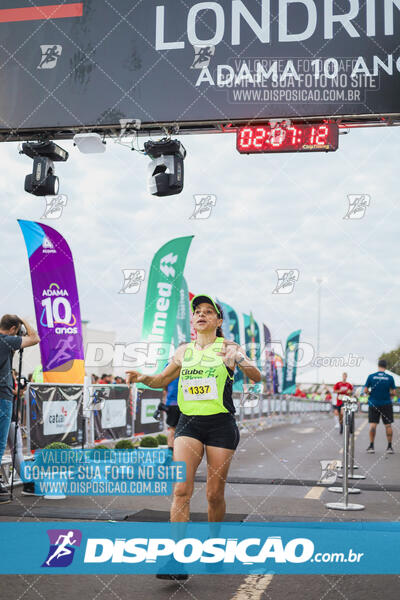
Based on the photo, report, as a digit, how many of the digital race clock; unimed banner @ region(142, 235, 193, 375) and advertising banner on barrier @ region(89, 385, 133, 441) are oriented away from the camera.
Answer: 0

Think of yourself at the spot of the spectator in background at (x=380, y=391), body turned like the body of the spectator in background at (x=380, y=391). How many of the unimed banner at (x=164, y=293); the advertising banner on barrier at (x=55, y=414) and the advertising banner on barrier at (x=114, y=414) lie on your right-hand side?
0

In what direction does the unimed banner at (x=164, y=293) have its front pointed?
toward the camera

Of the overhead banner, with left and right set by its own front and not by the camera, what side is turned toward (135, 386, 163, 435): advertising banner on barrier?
back

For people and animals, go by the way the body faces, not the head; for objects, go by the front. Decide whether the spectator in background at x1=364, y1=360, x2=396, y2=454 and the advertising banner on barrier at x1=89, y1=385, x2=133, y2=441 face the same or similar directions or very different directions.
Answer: very different directions

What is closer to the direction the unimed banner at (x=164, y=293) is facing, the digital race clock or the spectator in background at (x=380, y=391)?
the digital race clock

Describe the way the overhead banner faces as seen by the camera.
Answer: facing the viewer

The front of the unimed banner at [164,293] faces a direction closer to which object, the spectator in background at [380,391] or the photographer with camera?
the photographer with camera

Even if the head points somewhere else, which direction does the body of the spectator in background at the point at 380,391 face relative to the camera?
away from the camera

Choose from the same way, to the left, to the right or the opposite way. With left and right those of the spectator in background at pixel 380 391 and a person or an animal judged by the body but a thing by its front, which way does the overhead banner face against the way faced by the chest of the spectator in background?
the opposite way

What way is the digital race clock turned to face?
toward the camera

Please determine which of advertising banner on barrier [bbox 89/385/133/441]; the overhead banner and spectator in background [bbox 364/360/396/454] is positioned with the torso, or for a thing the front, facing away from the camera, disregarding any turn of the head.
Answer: the spectator in background

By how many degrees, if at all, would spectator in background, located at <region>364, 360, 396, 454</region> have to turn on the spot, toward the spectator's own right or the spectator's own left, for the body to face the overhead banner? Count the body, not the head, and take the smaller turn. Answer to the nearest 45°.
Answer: approximately 135° to the spectator's own left

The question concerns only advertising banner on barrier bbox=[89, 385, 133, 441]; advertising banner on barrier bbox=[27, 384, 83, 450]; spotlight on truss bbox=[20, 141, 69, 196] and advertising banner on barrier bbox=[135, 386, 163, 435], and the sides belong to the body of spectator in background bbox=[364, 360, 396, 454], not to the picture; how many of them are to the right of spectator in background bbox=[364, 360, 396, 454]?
0

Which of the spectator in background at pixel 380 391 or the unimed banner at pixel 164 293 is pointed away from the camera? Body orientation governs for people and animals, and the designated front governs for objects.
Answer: the spectator in background
